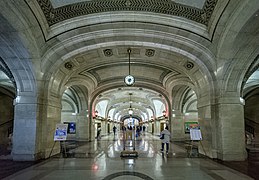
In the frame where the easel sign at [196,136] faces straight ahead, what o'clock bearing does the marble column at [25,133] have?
The marble column is roughly at 2 o'clock from the easel sign.

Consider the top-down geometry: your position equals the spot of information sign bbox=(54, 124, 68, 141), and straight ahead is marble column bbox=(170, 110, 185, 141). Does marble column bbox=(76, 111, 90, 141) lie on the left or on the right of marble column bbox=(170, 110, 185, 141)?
left

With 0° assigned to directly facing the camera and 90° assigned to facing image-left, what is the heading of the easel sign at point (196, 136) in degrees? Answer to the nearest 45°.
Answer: approximately 0°

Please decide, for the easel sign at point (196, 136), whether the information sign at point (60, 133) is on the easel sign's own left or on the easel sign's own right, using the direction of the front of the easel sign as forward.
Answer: on the easel sign's own right

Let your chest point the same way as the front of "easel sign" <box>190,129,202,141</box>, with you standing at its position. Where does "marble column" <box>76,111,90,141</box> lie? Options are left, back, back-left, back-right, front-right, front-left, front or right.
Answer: back-right
